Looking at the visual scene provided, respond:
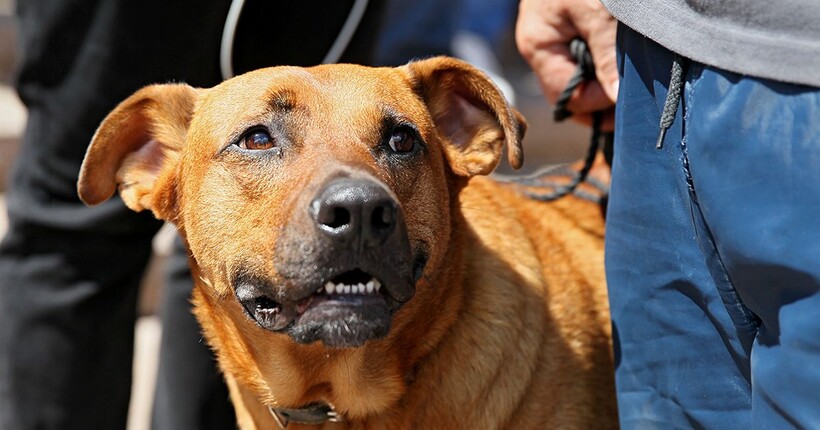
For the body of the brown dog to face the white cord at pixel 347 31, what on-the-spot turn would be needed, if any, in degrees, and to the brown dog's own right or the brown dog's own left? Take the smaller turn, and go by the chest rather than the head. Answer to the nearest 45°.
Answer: approximately 135° to the brown dog's own right

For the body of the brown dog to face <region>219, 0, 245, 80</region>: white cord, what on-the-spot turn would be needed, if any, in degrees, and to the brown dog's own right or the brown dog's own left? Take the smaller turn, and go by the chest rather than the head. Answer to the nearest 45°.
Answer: approximately 90° to the brown dog's own right

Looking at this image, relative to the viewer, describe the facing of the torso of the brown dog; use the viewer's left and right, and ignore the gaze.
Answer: facing the viewer and to the left of the viewer

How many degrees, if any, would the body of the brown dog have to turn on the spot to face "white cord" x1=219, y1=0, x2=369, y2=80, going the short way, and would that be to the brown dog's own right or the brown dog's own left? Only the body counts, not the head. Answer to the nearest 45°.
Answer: approximately 135° to the brown dog's own right
